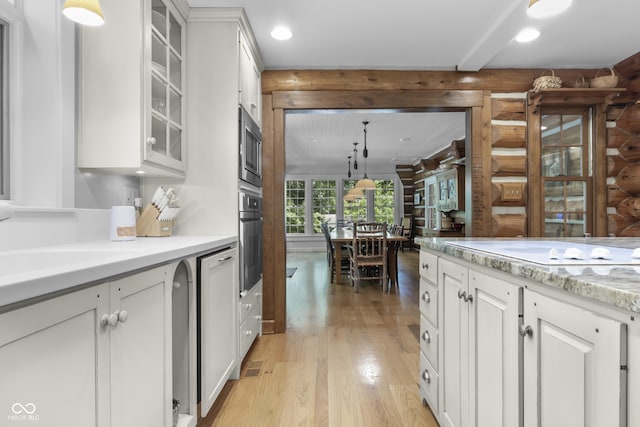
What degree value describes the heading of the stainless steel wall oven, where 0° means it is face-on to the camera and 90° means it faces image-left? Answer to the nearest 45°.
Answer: approximately 270°

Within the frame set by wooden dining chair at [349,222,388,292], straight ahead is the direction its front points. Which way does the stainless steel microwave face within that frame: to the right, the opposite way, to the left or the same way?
to the right

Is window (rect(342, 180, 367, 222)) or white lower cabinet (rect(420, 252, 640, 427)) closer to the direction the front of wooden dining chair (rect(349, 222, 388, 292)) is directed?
the window

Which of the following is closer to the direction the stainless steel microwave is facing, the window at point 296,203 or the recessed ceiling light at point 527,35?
the recessed ceiling light

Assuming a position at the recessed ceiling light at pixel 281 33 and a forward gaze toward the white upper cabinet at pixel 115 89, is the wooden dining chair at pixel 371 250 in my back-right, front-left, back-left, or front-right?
back-right

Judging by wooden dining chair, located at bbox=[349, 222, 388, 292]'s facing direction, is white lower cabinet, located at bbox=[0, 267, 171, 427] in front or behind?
behind

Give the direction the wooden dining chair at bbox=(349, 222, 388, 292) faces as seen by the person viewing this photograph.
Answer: facing away from the viewer

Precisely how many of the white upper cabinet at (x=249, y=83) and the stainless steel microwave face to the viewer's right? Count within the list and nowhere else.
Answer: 2

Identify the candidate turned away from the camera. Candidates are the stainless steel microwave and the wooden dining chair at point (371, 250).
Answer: the wooden dining chair

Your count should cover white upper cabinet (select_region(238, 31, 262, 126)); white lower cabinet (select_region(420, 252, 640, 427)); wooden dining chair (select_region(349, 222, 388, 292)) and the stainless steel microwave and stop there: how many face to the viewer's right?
2

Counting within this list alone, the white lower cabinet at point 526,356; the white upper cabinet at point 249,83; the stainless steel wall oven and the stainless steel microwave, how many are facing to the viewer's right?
3

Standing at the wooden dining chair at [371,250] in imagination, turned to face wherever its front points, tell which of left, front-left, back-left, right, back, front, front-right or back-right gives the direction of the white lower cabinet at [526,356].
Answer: back
